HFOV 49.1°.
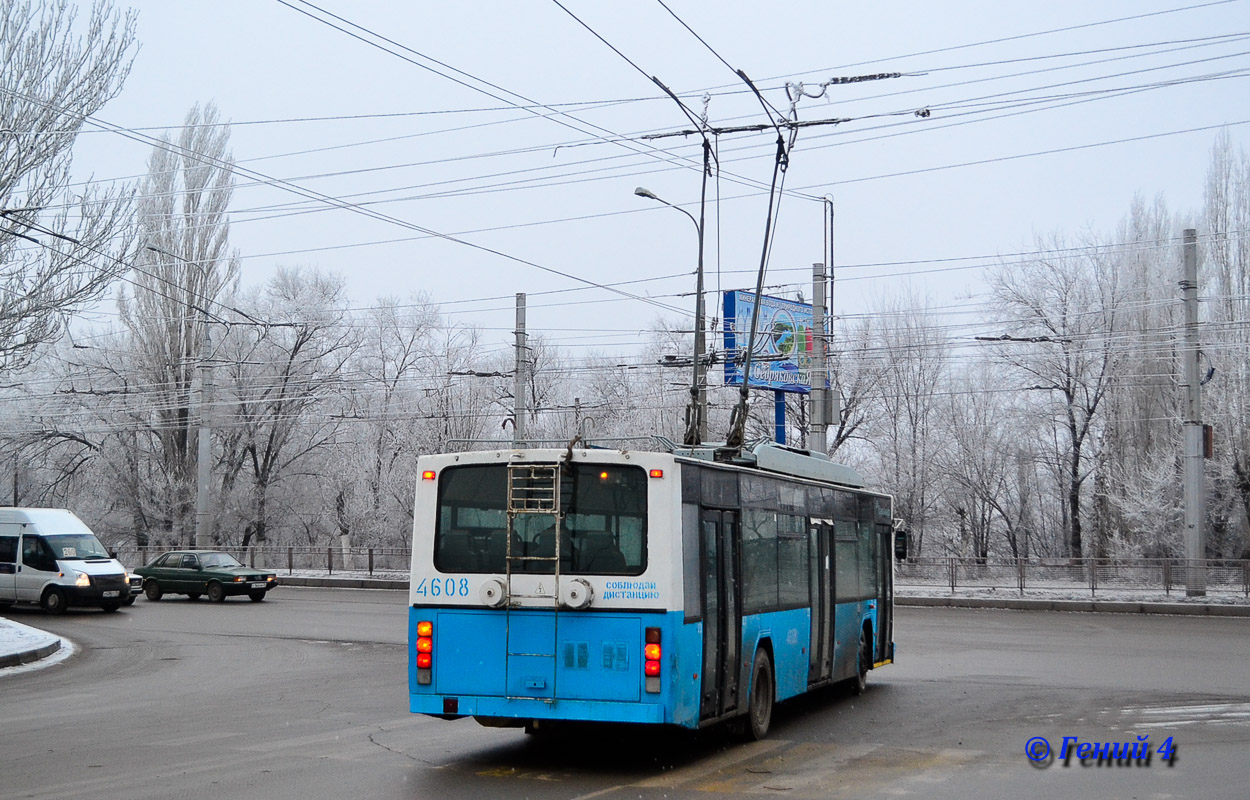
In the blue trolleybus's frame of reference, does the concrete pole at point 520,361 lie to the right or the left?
on its left

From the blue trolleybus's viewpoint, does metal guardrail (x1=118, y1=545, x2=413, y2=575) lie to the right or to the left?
on its left

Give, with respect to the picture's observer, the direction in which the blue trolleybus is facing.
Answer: facing away from the viewer and to the right of the viewer

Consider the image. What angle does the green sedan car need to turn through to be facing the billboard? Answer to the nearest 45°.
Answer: approximately 45° to its left

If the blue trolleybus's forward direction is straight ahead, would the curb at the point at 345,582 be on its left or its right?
on its left

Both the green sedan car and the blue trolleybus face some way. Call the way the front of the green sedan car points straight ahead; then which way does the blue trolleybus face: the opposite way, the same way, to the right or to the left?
to the left

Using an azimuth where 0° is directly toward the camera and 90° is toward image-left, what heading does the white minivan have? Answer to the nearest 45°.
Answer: approximately 315°
